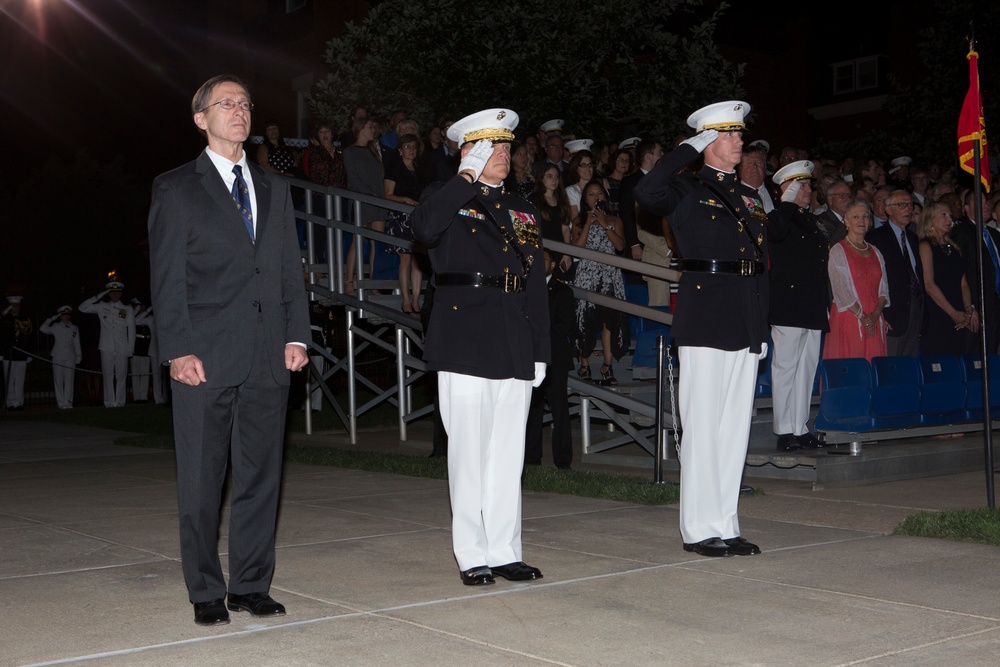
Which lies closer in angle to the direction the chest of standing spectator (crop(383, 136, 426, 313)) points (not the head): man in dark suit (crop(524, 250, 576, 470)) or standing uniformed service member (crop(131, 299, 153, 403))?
the man in dark suit

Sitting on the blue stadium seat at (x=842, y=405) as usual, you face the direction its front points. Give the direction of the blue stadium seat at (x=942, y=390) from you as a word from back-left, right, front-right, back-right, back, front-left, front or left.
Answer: back-left

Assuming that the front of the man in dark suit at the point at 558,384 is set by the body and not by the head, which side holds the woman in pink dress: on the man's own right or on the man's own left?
on the man's own left

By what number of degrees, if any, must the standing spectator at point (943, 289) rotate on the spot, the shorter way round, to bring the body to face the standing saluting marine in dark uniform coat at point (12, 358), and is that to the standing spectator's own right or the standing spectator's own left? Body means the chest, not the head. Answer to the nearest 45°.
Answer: approximately 135° to the standing spectator's own right

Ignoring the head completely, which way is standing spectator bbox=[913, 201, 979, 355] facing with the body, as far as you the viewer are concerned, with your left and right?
facing the viewer and to the right of the viewer

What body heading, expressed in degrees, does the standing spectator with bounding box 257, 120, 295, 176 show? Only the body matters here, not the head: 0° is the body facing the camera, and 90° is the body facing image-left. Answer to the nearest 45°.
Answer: approximately 315°

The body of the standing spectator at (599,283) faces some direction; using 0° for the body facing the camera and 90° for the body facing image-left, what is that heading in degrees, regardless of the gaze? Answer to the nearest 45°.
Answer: approximately 0°

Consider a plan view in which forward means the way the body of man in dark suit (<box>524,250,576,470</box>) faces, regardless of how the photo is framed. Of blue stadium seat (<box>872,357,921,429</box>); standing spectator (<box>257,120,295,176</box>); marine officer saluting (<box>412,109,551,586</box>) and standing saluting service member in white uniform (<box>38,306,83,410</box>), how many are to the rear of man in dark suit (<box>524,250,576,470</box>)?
2

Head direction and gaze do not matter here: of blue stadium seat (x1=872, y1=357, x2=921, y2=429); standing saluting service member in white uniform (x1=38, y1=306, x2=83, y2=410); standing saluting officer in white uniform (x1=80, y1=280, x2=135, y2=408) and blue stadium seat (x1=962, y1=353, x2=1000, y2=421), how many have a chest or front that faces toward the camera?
4

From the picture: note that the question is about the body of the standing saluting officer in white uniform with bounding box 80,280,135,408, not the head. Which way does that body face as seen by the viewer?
toward the camera

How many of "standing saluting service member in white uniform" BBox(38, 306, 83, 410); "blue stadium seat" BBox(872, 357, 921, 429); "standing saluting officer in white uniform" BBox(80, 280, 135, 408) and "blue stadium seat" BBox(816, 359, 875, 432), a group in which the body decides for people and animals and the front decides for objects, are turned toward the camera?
4

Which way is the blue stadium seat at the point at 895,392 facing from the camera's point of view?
toward the camera

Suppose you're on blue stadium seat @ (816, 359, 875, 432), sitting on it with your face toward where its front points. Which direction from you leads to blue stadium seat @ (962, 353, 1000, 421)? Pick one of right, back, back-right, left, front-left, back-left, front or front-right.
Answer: back-left

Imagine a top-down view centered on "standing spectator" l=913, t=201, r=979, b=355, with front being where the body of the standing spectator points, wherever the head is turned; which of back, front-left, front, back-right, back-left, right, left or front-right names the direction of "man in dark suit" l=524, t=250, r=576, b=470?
right

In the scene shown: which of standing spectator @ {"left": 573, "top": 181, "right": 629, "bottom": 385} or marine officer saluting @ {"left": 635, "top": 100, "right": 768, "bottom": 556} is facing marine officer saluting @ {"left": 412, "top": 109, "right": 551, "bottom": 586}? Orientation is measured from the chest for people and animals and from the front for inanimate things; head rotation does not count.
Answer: the standing spectator
